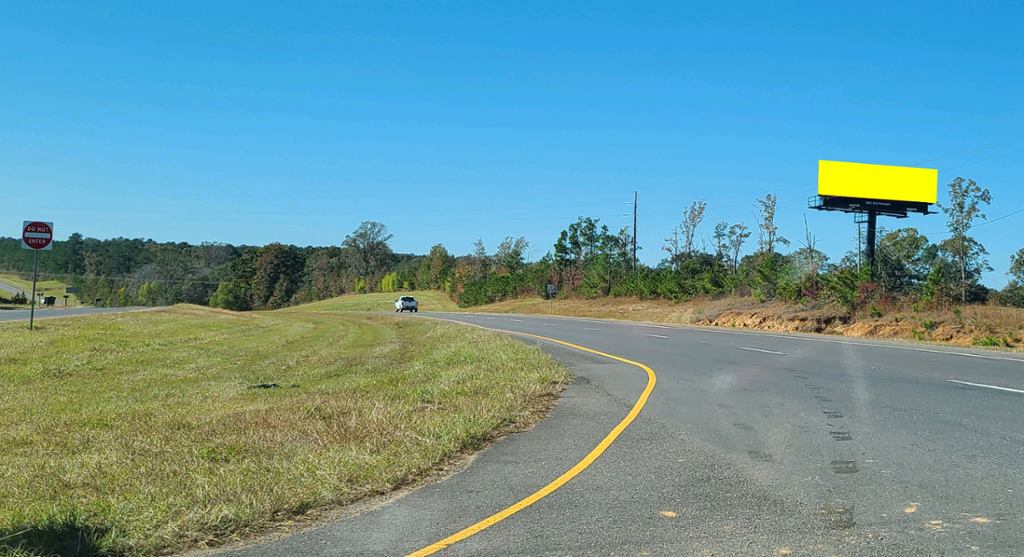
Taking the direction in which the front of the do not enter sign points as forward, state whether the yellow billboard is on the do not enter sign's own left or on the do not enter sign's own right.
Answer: on the do not enter sign's own left

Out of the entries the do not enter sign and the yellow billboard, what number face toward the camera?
2

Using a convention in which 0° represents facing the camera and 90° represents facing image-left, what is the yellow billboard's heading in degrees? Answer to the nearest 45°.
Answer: approximately 0°

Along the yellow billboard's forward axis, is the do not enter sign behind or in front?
in front

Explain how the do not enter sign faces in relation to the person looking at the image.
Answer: facing the viewer
